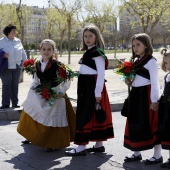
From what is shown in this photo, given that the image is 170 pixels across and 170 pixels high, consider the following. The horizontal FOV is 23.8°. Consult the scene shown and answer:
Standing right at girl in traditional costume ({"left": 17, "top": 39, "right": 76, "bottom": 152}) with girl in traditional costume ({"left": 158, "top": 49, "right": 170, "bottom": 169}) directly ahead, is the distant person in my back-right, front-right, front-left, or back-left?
back-left

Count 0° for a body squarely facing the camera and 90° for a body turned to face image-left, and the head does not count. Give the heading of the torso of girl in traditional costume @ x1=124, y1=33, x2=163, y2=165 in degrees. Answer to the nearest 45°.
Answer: approximately 45°

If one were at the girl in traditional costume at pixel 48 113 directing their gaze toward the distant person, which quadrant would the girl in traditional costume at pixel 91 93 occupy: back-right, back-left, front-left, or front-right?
back-right

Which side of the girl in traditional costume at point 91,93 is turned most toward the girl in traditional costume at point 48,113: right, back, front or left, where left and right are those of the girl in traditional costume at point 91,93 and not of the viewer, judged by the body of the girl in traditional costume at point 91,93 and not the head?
front

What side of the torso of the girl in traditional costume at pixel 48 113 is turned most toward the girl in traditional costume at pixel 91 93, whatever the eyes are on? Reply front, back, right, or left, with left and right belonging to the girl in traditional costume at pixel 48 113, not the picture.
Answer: left

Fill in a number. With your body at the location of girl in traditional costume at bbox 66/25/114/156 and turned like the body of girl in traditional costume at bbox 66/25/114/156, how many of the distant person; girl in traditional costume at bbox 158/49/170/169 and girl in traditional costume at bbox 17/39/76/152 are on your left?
1

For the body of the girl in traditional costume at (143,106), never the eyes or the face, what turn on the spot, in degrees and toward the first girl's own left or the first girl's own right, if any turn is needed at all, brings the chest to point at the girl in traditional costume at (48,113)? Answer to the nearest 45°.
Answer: approximately 90° to the first girl's own right

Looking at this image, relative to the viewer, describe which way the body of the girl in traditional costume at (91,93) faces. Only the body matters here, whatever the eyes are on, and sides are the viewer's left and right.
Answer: facing the viewer and to the left of the viewer

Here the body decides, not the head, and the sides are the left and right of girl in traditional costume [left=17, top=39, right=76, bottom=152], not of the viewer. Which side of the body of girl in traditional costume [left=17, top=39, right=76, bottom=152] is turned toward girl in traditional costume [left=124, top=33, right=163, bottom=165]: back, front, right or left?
left

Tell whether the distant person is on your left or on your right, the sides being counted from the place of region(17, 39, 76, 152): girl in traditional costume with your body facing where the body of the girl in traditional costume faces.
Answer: on your right
